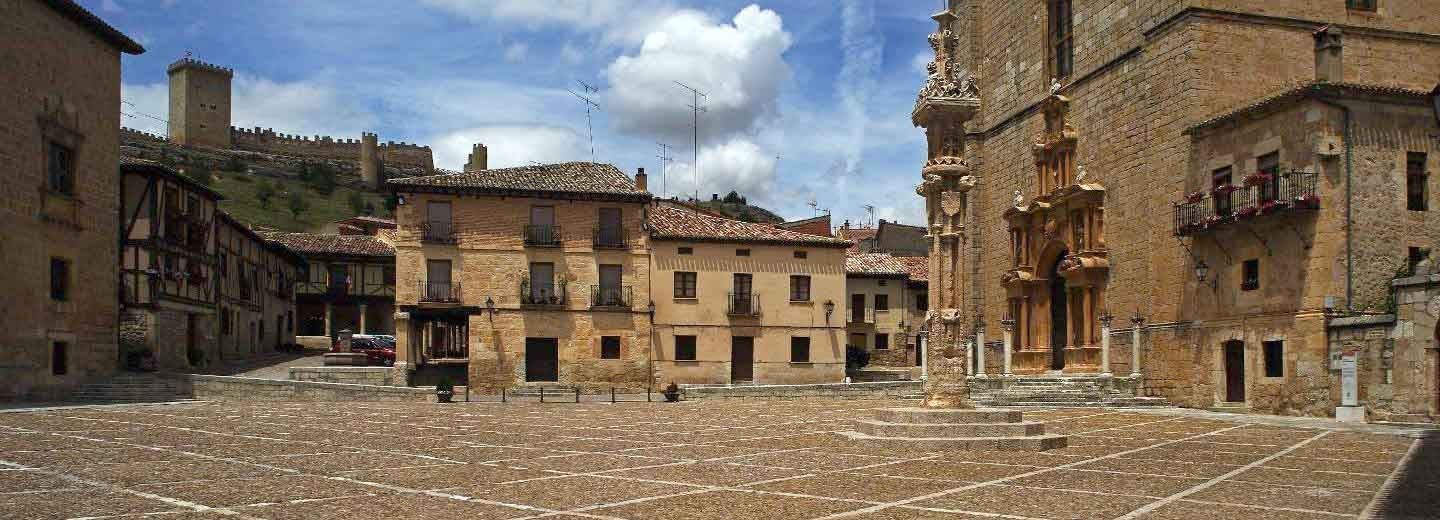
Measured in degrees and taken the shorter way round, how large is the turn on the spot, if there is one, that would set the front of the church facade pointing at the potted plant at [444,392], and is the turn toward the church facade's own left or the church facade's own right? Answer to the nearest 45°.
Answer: approximately 45° to the church facade's own right

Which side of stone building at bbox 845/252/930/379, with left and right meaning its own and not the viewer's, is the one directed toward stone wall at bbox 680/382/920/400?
front

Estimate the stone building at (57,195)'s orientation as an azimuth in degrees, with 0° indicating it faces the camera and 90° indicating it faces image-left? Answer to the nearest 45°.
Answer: approximately 315°

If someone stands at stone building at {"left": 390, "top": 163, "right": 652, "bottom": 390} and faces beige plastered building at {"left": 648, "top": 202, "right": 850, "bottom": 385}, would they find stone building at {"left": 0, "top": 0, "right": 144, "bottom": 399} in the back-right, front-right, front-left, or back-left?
back-right

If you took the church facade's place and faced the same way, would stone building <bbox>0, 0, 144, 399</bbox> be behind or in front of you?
in front

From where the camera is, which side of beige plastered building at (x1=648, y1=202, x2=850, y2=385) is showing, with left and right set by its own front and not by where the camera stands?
front

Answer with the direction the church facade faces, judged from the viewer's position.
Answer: facing the viewer and to the left of the viewer

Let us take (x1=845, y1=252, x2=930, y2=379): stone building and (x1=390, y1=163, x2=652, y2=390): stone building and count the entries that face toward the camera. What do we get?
2

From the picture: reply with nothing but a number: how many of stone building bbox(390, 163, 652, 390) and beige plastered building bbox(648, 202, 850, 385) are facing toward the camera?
2

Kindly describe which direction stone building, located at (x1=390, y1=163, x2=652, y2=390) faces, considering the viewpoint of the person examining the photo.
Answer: facing the viewer

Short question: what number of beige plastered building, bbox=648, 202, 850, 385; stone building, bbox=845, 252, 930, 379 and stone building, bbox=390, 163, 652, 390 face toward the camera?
3

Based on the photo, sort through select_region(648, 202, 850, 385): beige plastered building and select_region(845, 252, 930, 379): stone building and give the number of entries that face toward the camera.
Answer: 2

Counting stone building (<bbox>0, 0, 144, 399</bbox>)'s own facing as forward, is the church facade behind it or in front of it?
in front
